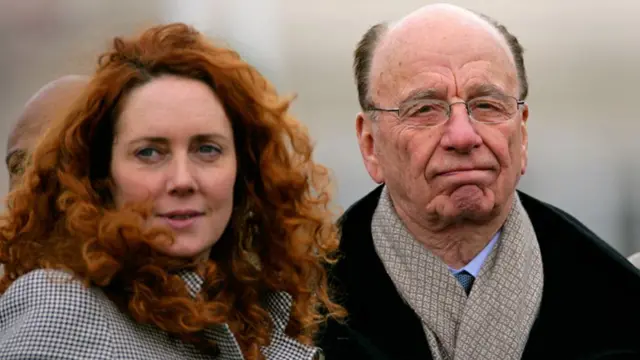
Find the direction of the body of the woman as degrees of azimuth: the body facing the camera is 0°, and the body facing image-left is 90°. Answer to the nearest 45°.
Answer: approximately 315°

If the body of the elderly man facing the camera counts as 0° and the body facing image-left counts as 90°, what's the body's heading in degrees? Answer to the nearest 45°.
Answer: approximately 0°
